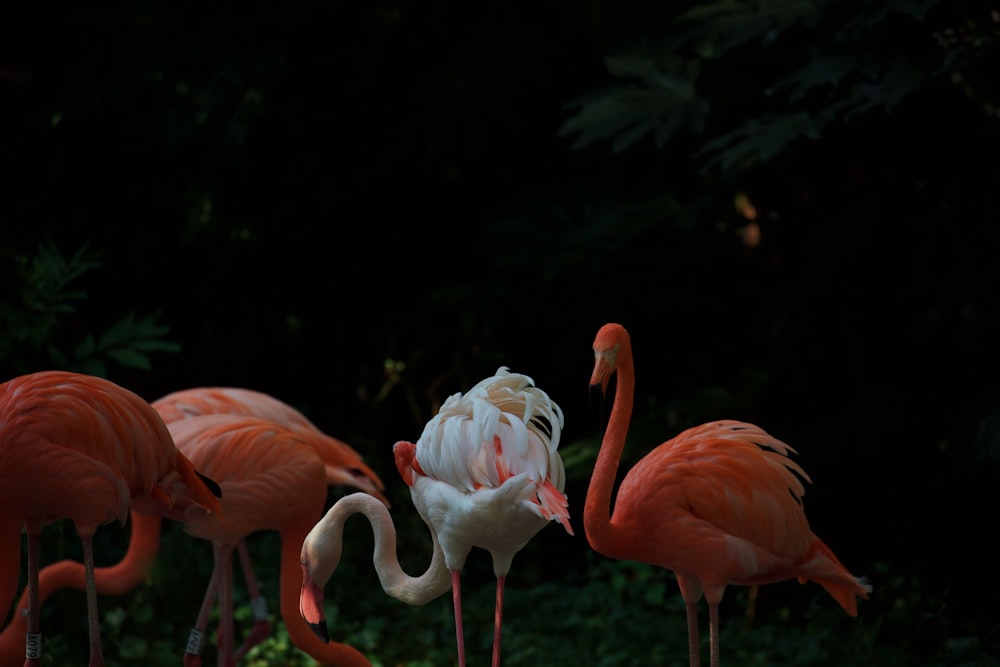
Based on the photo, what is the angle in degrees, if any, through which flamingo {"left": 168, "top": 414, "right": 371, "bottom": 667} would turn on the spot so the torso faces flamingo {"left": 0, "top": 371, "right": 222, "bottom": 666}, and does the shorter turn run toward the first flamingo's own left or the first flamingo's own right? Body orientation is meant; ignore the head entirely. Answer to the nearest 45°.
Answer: approximately 135° to the first flamingo's own right

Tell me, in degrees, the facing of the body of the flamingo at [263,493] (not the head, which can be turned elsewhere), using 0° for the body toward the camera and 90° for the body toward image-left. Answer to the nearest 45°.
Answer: approximately 270°

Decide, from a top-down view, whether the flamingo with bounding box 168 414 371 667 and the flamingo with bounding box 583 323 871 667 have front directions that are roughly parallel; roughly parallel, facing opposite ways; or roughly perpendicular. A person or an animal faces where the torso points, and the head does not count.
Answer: roughly parallel, facing opposite ways

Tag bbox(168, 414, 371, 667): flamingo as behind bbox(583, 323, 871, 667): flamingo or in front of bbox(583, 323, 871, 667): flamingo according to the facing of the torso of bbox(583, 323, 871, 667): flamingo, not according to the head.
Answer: in front

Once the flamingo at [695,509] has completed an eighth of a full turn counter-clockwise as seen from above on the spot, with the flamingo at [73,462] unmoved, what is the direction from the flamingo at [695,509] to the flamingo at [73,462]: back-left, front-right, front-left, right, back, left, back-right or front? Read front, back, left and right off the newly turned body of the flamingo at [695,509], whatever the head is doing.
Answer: front-right

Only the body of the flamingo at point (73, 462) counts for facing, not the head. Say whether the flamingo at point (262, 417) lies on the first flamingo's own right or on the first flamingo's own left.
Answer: on the first flamingo's own right

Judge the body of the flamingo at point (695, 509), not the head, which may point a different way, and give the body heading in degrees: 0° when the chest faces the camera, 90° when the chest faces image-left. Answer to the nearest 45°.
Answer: approximately 90°

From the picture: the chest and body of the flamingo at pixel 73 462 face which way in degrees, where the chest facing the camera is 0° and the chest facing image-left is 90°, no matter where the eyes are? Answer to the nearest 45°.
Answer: approximately 90°

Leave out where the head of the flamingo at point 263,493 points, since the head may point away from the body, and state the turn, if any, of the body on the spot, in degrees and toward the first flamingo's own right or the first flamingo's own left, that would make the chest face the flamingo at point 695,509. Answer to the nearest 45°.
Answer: approximately 45° to the first flamingo's own right

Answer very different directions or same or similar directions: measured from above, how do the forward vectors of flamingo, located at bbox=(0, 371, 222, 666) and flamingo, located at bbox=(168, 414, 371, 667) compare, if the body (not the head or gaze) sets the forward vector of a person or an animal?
very different directions

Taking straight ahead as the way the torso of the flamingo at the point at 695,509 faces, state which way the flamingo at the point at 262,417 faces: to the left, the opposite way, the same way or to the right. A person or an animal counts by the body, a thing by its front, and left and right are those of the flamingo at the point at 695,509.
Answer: the same way

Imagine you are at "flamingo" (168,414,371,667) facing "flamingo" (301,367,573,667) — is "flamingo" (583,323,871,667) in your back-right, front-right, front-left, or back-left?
front-left

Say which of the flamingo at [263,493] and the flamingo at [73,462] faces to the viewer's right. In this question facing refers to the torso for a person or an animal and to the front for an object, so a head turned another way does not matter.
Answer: the flamingo at [263,493]
